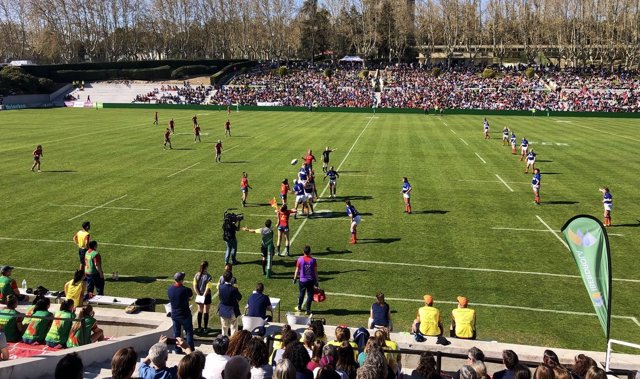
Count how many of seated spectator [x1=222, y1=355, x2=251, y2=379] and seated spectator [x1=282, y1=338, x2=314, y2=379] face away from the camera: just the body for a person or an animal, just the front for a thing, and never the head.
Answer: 2

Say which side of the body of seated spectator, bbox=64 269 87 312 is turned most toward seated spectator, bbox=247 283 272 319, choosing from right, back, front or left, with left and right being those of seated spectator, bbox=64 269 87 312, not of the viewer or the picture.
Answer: right

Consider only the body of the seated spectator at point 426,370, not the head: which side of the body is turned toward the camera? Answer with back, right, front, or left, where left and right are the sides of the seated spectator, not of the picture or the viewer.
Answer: back

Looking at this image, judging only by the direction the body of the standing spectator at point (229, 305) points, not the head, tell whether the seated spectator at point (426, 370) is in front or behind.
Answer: behind

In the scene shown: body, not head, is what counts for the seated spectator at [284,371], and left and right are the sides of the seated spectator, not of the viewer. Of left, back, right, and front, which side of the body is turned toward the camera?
back

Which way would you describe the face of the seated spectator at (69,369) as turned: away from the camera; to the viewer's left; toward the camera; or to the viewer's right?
away from the camera

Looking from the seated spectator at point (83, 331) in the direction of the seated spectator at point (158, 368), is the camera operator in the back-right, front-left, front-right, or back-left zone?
back-left

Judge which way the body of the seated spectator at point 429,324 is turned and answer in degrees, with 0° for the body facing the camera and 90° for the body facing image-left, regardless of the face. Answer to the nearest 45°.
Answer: approximately 180°

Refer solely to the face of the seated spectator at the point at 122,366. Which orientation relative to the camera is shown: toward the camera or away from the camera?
away from the camera

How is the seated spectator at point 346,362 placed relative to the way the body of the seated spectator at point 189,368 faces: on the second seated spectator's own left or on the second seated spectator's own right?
on the second seated spectator's own right

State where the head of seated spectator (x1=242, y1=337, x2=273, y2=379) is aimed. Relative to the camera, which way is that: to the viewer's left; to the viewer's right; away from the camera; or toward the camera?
away from the camera
